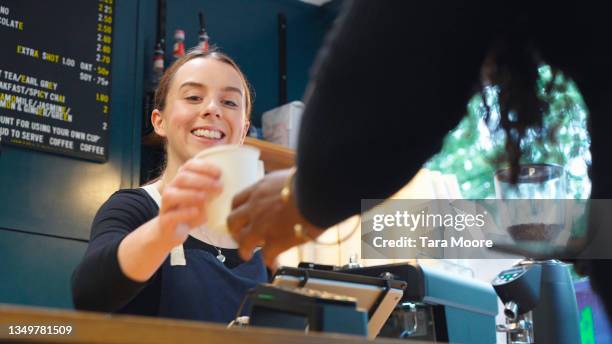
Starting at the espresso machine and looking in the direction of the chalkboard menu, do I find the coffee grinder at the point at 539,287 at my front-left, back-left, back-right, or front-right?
back-right

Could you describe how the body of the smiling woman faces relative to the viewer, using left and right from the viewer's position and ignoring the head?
facing the viewer and to the right of the viewer

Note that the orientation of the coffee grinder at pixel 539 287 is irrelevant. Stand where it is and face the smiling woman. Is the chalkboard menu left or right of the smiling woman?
right

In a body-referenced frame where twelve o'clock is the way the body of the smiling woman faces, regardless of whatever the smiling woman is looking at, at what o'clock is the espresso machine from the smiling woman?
The espresso machine is roughly at 10 o'clock from the smiling woman.

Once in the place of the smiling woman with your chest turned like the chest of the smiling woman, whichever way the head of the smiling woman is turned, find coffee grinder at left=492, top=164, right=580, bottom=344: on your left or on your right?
on your left

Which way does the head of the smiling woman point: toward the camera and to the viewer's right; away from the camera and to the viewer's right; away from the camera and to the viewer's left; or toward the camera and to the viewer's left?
toward the camera and to the viewer's right

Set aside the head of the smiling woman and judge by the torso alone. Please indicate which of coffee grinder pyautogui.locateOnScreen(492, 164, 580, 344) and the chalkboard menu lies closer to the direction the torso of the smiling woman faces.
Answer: the coffee grinder
